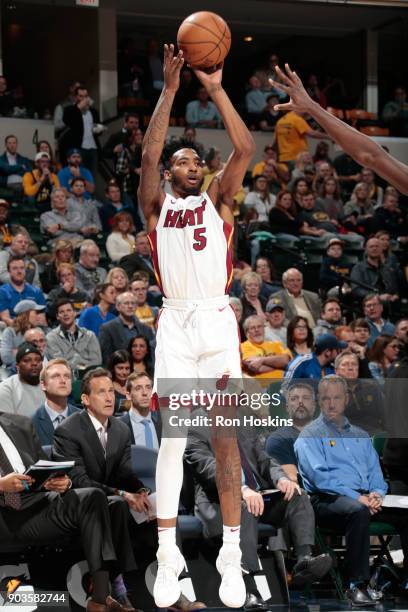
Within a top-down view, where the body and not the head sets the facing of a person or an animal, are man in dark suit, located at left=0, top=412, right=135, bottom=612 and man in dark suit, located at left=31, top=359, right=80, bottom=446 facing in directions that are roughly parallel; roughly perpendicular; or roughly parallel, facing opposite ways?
roughly parallel

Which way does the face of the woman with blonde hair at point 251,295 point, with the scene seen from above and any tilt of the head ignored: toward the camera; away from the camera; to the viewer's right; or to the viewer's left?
toward the camera

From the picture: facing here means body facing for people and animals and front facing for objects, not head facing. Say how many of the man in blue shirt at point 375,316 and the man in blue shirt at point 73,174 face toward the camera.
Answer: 2

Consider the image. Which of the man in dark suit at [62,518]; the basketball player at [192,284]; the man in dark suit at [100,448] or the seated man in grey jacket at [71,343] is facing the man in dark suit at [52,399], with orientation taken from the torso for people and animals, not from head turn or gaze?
the seated man in grey jacket

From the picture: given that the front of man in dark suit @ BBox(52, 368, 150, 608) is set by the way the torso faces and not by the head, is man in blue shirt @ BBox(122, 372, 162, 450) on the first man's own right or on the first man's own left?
on the first man's own left

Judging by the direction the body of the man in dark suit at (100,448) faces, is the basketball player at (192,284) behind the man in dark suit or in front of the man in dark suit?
in front

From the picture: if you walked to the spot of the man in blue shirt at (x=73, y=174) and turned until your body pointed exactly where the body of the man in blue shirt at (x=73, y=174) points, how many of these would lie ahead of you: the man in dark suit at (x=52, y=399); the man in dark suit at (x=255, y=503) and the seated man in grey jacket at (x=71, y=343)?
3

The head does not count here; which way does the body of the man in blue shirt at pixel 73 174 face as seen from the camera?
toward the camera

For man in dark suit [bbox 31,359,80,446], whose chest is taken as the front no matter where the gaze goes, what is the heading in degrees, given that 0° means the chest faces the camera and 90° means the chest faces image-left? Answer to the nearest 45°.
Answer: approximately 315°

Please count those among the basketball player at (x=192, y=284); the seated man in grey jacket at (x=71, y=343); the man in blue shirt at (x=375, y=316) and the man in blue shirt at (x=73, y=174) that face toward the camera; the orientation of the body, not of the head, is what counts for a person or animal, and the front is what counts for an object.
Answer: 4

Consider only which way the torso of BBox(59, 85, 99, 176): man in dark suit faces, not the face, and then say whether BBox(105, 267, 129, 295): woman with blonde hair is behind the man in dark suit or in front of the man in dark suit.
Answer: in front

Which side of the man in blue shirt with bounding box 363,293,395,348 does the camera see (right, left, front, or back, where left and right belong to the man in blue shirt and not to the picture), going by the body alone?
front

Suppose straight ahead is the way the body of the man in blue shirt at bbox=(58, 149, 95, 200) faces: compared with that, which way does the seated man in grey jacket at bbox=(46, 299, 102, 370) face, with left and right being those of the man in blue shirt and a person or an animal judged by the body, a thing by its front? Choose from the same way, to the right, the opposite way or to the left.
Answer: the same way

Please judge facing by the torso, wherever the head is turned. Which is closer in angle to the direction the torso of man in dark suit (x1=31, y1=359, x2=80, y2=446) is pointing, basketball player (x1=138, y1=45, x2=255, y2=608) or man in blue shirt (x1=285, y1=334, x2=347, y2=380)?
the basketball player

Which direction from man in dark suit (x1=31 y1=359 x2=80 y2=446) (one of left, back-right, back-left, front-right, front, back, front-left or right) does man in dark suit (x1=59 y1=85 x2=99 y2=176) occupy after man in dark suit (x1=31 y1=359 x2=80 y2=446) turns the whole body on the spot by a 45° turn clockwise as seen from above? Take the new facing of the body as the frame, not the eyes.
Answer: back

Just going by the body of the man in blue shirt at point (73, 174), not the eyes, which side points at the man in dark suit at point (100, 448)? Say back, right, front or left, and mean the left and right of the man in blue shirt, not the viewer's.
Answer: front
